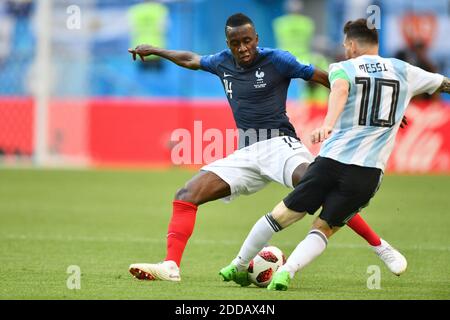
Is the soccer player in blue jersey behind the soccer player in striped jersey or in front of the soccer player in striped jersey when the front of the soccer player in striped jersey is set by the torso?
in front

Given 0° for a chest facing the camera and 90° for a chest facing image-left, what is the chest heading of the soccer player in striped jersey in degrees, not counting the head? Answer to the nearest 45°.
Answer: approximately 135°

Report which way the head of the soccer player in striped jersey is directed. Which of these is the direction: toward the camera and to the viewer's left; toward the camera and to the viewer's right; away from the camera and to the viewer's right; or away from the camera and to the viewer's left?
away from the camera and to the viewer's left
